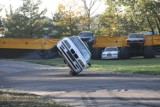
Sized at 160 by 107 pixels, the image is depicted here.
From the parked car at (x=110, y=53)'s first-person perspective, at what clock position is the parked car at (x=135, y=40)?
the parked car at (x=135, y=40) is roughly at 9 o'clock from the parked car at (x=110, y=53).

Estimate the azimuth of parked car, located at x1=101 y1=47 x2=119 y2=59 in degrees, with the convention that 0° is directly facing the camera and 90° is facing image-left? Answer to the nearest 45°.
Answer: approximately 0°

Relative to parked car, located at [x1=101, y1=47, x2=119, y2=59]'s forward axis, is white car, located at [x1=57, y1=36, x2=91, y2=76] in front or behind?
in front

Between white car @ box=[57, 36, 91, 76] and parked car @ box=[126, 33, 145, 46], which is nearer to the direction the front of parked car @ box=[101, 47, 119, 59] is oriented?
the white car
